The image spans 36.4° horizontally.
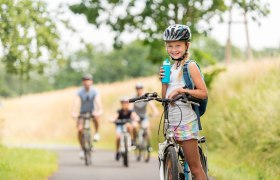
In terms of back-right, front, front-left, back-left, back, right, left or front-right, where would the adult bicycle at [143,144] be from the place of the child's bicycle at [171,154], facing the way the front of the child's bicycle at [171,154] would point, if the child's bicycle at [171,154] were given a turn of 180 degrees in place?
front

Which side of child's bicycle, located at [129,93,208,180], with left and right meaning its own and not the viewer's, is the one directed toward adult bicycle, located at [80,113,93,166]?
back

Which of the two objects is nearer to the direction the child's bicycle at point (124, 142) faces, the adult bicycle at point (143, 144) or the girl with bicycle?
the girl with bicycle

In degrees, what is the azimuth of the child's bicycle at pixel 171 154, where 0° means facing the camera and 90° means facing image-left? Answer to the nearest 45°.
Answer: approximately 0°

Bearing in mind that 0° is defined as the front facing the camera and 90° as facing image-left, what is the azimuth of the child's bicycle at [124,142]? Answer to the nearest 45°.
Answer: approximately 0°
